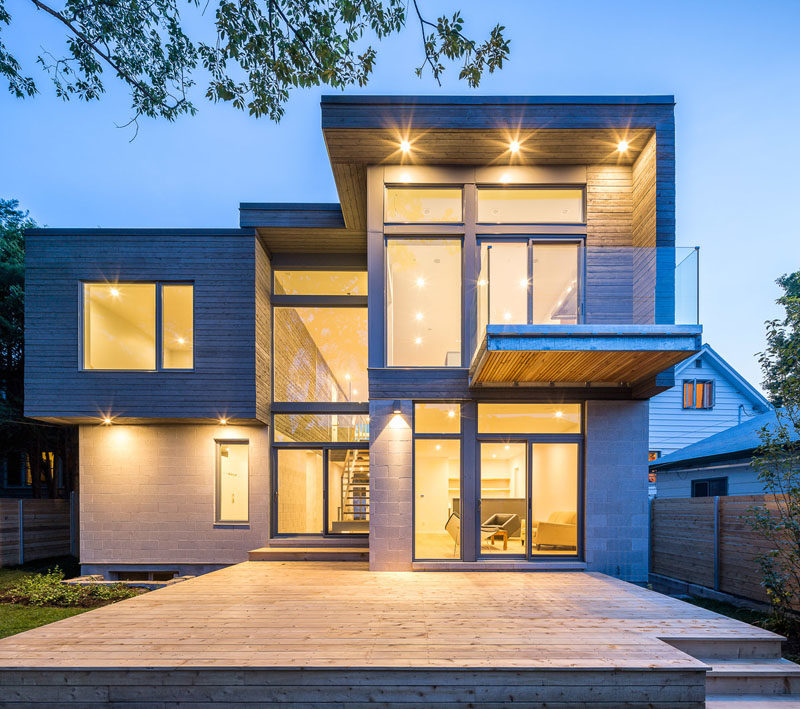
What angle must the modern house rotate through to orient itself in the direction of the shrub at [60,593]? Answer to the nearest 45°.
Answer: approximately 90° to its right

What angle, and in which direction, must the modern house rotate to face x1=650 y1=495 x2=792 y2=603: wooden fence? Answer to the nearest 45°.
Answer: approximately 90° to its left

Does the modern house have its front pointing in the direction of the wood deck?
yes

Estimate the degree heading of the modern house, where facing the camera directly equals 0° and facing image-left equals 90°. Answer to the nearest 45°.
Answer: approximately 0°
